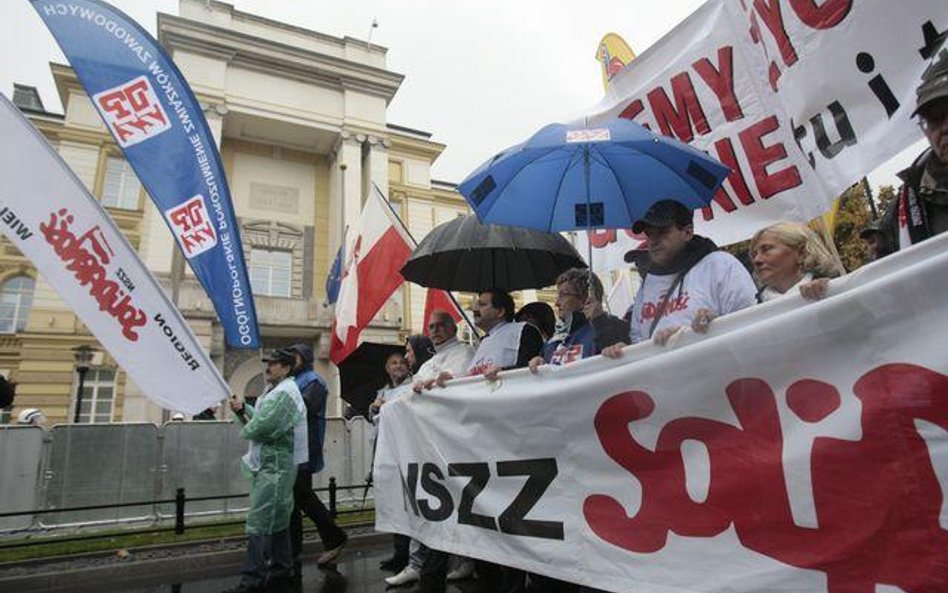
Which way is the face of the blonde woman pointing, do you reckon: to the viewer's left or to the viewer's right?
to the viewer's left

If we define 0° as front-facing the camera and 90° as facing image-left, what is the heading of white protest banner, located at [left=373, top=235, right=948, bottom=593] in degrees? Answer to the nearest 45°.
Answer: approximately 45°

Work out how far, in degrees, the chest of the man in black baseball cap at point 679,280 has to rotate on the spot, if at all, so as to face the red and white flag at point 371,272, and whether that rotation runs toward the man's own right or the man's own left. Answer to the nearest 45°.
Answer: approximately 90° to the man's own right

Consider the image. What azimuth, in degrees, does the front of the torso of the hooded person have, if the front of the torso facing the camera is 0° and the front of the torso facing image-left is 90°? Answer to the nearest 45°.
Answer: approximately 90°

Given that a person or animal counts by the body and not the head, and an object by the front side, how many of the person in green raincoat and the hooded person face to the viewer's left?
2

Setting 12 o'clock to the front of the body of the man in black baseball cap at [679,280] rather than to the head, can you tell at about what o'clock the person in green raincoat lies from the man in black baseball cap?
The person in green raincoat is roughly at 2 o'clock from the man in black baseball cap.

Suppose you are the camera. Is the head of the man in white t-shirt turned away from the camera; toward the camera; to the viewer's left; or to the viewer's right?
to the viewer's left

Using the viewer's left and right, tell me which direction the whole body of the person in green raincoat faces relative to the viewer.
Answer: facing to the left of the viewer
